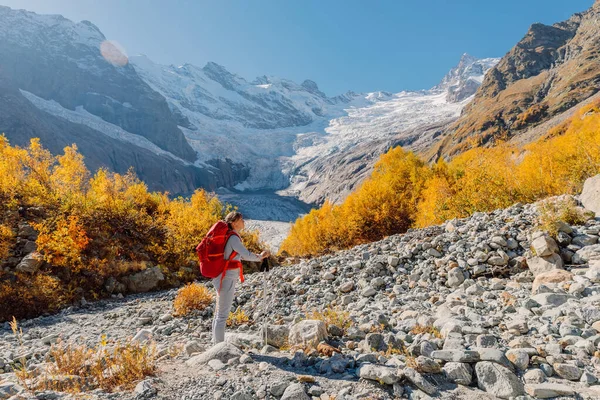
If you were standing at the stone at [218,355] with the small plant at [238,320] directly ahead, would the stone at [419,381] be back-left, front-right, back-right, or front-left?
back-right

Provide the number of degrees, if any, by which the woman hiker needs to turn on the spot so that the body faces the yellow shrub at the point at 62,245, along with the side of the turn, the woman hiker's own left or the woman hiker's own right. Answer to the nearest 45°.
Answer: approximately 135° to the woman hiker's own left

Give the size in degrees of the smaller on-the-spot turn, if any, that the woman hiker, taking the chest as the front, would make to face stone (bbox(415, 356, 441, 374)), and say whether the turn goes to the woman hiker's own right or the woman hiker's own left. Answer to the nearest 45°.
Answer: approximately 45° to the woman hiker's own right

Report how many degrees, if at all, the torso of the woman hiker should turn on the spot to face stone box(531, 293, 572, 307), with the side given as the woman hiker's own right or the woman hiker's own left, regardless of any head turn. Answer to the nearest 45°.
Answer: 0° — they already face it

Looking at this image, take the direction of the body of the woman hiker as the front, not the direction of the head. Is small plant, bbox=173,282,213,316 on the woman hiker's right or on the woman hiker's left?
on the woman hiker's left

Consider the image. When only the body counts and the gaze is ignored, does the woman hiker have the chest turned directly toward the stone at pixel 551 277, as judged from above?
yes

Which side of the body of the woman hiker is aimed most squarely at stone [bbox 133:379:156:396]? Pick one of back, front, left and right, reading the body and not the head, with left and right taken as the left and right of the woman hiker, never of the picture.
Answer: right

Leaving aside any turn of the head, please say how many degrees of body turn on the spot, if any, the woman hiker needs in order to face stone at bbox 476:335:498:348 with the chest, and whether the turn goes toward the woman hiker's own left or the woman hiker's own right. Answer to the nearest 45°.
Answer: approximately 45° to the woman hiker's own right

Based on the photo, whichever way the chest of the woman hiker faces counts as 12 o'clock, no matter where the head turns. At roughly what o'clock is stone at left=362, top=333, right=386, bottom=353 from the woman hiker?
The stone is roughly at 1 o'clock from the woman hiker.

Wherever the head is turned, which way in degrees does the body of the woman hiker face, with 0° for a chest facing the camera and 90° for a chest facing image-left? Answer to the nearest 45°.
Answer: approximately 270°

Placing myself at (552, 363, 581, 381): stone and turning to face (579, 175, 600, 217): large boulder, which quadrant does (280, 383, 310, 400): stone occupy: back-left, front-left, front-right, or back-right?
back-left

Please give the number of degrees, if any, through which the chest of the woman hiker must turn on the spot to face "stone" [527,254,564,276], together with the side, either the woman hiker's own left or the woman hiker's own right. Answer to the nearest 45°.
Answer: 0° — they already face it
